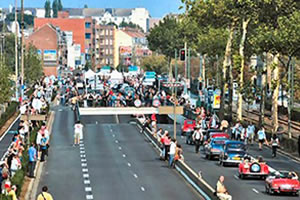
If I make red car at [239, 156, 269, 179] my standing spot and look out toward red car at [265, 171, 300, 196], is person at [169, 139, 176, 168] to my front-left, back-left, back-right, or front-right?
back-right

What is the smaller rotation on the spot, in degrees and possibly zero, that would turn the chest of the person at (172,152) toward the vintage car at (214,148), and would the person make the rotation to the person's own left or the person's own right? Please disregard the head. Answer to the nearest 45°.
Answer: approximately 45° to the person's own left
